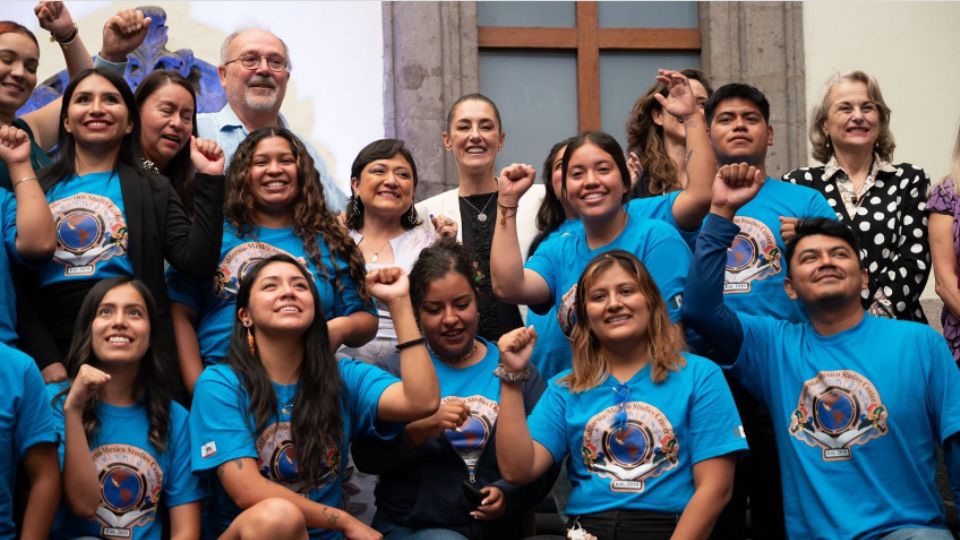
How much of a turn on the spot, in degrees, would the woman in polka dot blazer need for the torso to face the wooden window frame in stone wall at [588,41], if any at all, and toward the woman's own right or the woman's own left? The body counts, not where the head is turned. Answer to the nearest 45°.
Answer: approximately 135° to the woman's own right

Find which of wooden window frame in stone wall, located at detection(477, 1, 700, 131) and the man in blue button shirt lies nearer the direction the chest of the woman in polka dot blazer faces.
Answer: the man in blue button shirt

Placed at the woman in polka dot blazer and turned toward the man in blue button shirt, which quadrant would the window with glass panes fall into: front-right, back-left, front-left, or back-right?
front-right

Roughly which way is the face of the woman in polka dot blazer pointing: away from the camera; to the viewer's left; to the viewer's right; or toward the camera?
toward the camera

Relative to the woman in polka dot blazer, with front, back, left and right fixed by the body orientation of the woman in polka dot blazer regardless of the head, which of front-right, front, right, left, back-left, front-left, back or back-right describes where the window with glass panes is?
back-right

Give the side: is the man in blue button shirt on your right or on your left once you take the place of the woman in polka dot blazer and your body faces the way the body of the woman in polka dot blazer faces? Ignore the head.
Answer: on your right

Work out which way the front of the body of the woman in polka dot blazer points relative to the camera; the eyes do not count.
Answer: toward the camera
